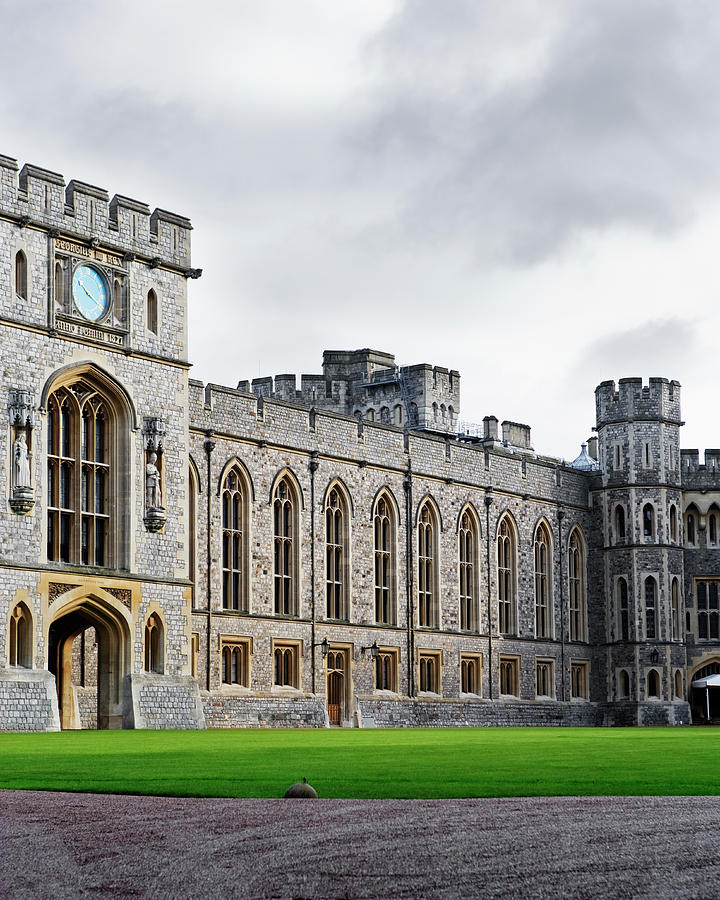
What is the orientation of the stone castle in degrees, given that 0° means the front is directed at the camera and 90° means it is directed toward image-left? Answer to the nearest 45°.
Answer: approximately 315°
